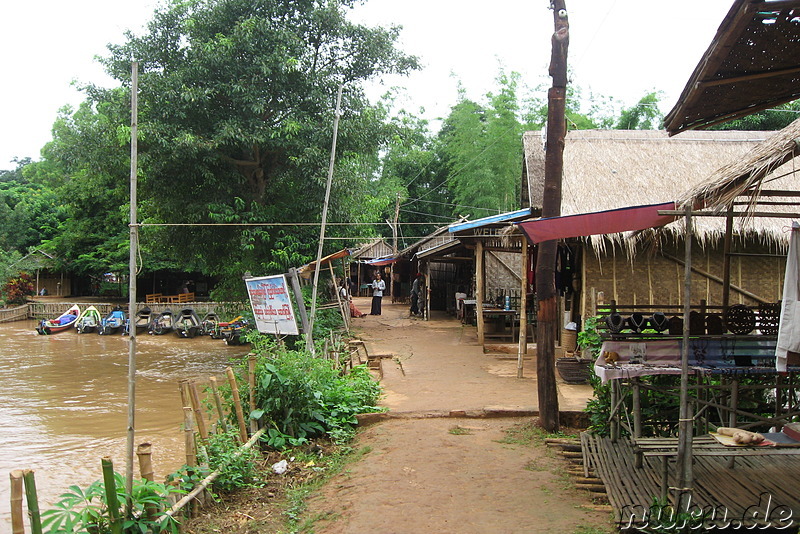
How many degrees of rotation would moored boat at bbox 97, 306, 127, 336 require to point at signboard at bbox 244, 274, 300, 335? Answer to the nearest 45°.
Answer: approximately 45° to its left

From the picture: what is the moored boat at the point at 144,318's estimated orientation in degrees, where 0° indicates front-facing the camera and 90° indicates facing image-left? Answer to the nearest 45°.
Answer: approximately 45°

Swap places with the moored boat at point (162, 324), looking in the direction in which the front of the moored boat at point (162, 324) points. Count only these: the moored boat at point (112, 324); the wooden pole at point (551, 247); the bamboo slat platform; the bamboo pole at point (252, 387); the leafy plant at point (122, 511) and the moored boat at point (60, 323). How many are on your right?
2

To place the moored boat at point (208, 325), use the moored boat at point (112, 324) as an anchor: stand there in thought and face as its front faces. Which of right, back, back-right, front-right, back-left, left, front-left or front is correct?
right

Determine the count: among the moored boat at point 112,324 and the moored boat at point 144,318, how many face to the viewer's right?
0

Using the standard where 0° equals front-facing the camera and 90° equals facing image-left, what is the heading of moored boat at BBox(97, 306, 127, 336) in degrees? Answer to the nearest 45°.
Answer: approximately 45°

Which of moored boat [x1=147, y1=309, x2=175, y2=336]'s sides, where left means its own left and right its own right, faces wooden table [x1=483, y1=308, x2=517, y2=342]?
left
